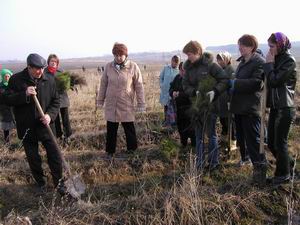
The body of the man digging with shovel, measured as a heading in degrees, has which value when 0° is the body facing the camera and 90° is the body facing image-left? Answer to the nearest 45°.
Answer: approximately 315°

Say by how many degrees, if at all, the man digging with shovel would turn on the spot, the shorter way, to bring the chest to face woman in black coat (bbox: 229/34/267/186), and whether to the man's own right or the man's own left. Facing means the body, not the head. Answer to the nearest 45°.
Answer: approximately 45° to the man's own left

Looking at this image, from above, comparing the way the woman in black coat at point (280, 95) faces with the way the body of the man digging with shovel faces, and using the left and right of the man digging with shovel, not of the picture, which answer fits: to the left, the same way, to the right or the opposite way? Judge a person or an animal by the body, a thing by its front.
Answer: the opposite way

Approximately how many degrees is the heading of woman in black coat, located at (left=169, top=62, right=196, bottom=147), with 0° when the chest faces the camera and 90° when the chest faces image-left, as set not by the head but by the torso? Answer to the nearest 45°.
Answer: approximately 45°

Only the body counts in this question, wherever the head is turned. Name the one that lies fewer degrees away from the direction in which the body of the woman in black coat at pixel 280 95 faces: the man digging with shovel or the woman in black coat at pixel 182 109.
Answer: the man digging with shovel

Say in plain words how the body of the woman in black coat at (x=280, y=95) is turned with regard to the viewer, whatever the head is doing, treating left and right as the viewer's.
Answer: facing to the left of the viewer

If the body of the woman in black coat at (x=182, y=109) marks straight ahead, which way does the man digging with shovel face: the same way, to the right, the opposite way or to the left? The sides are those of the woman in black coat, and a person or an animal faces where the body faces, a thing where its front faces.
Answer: to the left

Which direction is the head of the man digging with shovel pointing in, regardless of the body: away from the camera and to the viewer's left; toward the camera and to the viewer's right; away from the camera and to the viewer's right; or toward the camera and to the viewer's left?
toward the camera and to the viewer's right

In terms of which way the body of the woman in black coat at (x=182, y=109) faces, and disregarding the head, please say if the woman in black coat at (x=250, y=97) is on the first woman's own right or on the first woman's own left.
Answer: on the first woman's own left

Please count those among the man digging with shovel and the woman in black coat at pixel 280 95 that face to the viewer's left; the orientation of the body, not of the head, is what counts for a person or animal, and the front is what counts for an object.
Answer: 1

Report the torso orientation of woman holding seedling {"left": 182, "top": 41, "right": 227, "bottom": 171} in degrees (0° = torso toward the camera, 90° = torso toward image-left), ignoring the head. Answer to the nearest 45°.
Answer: approximately 45°
